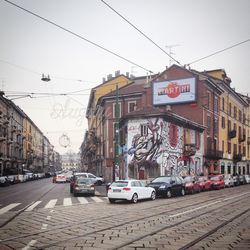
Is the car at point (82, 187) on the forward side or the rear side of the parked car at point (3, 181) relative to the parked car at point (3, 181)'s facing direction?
on the forward side

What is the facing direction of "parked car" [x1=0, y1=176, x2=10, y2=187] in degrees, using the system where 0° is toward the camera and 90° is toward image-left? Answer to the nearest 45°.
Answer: approximately 315°

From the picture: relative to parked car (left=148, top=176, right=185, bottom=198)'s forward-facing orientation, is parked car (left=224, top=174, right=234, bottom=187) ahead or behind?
behind

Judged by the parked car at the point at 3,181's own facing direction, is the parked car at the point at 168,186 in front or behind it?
in front

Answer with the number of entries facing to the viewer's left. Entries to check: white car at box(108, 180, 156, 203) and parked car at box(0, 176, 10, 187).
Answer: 0

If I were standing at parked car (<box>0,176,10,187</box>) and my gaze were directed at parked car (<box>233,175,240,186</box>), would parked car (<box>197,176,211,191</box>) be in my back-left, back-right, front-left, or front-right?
front-right

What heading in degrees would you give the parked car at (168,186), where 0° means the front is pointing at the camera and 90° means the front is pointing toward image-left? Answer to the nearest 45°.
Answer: approximately 45°

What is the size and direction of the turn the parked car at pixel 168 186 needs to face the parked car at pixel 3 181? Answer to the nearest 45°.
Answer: approximately 90° to its right

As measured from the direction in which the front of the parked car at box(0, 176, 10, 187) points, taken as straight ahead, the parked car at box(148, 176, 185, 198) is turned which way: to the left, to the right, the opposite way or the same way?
to the right

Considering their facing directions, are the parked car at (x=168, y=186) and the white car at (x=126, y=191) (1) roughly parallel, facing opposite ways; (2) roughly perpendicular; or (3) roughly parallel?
roughly parallel, facing opposite ways

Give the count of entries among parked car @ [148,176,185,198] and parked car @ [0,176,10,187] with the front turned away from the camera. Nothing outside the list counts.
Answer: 0

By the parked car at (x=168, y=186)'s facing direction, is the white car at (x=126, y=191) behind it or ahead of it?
ahead

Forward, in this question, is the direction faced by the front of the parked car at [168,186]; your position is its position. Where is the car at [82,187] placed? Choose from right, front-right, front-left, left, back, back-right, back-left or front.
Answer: front-right
